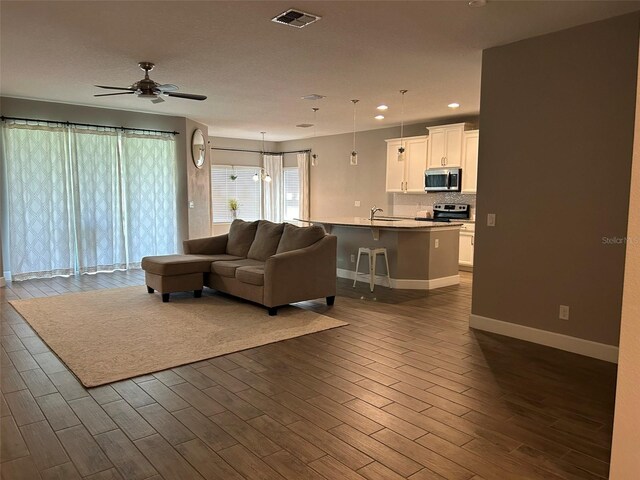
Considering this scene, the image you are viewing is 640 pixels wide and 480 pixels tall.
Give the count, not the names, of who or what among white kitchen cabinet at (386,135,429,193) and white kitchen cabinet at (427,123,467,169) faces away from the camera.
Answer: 0

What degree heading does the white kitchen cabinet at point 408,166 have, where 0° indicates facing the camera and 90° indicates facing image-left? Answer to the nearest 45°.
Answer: approximately 45°

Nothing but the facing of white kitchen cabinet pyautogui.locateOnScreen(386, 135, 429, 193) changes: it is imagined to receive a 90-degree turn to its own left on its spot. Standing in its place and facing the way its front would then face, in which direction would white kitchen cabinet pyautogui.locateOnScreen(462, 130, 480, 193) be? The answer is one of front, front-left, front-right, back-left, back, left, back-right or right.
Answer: front

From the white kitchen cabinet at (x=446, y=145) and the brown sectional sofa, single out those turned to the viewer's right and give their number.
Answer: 0

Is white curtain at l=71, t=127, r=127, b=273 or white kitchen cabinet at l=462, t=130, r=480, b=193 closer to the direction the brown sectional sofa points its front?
the white curtain

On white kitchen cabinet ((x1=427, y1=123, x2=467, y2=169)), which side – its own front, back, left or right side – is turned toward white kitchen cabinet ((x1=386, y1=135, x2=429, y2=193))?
right

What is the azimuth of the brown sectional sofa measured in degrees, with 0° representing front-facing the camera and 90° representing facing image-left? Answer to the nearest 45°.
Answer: approximately 45°

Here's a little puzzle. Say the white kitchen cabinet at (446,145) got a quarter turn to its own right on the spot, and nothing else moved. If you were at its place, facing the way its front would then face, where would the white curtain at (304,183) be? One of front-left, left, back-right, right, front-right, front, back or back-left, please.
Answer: front

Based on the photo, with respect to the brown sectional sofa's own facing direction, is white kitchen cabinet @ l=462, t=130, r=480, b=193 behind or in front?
behind

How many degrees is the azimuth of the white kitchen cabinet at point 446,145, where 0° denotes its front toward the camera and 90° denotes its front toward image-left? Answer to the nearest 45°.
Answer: approximately 45°

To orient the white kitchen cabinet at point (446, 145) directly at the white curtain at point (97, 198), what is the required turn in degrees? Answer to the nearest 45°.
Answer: approximately 45° to its right

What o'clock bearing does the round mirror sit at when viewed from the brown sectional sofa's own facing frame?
The round mirror is roughly at 4 o'clock from the brown sectional sofa.

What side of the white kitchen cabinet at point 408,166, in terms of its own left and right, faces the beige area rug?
front

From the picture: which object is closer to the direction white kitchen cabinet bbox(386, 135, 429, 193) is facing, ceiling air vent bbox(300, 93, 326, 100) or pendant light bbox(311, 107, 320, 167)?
the ceiling air vent

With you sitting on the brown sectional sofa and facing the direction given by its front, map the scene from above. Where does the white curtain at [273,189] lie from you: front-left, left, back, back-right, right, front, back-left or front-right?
back-right

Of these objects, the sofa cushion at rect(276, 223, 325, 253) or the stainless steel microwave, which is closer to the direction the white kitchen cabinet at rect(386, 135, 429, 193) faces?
the sofa cushion

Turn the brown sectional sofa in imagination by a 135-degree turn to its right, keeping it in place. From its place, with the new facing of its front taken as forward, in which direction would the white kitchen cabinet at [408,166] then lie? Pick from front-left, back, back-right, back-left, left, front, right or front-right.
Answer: front-right
